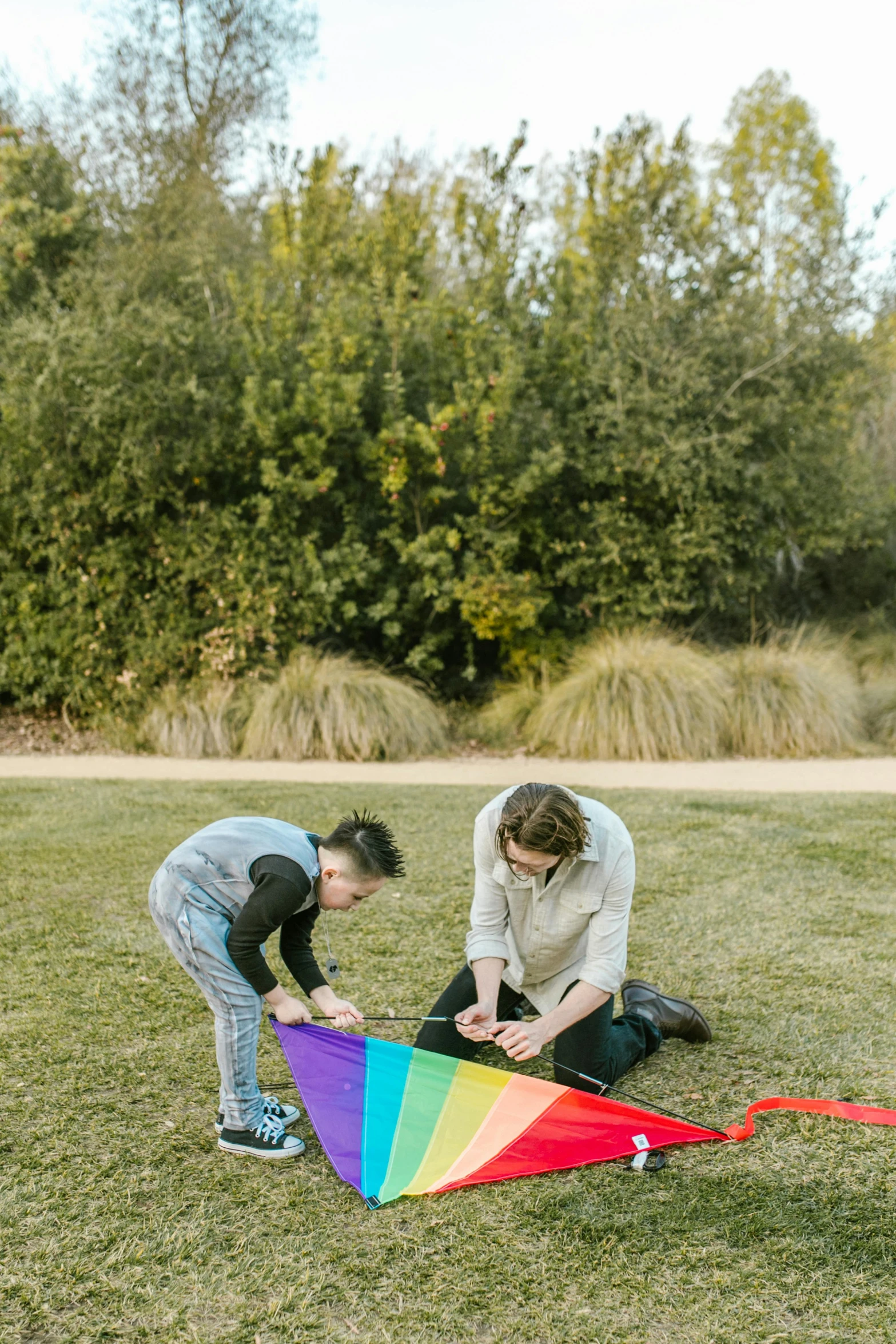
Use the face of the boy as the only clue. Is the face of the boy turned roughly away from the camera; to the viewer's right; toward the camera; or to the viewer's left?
to the viewer's right

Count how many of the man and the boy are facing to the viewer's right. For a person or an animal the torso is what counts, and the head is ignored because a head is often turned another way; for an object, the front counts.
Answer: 1

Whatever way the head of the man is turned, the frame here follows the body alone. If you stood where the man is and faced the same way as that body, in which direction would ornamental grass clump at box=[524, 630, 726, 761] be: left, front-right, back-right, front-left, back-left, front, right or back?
back-right

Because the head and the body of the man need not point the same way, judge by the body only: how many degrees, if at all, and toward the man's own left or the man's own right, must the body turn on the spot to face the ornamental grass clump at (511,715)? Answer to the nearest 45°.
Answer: approximately 135° to the man's own right

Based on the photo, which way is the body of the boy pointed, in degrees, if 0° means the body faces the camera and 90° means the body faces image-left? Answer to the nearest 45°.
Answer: approximately 270°

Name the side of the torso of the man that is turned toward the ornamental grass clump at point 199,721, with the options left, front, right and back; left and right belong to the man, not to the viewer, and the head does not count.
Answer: back

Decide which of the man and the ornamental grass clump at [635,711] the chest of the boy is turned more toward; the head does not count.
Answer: the man

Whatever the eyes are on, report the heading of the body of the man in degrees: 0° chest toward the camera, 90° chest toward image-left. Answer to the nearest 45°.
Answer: approximately 45°

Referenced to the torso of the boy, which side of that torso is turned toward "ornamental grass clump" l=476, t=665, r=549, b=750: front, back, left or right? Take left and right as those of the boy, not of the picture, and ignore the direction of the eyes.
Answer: left

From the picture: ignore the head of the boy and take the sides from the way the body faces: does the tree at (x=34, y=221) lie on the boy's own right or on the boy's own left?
on the boy's own left

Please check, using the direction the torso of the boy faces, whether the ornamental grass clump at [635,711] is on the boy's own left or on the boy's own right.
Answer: on the boy's own left

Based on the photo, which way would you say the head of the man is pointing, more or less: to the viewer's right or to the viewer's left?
to the viewer's left

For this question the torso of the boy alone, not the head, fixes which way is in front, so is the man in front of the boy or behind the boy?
in front
